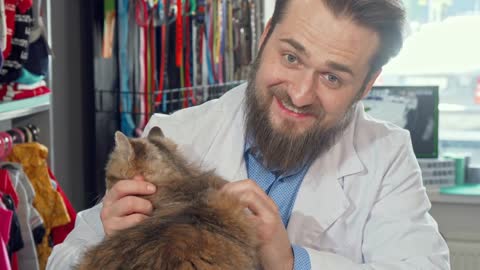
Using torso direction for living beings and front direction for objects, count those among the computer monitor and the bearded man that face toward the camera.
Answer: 2

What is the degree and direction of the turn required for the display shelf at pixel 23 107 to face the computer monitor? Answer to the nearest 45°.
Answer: approximately 45° to its left

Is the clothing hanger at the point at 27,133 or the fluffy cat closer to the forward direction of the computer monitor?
the fluffy cat

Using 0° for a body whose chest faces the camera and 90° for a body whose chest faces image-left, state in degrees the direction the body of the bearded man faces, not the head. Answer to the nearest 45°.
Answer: approximately 0°

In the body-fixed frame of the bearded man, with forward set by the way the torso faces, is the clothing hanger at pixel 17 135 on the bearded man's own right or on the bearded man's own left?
on the bearded man's own right

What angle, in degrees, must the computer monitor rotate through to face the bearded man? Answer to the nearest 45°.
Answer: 0° — it already faces them

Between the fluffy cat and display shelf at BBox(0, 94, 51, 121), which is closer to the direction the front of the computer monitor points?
the fluffy cat

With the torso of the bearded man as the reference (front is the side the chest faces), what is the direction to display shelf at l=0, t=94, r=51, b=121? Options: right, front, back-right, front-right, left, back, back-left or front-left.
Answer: back-right

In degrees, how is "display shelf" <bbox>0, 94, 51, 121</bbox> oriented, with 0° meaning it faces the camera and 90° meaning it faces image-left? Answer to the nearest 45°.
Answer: approximately 315°

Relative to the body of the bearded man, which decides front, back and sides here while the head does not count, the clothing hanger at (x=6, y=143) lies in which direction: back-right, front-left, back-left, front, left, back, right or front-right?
back-right

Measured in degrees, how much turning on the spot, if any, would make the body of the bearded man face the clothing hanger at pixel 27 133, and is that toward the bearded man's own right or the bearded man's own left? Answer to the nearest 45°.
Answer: approximately 135° to the bearded man's own right
